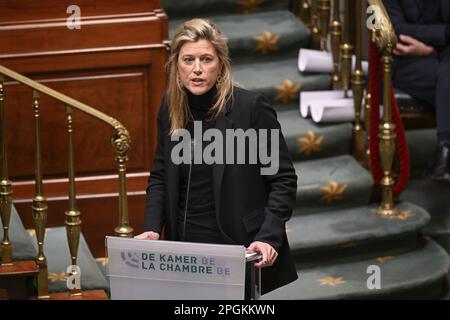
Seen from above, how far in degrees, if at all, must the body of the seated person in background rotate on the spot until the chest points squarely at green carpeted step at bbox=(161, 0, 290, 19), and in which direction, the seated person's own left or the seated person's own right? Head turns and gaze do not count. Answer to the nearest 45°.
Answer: approximately 90° to the seated person's own right

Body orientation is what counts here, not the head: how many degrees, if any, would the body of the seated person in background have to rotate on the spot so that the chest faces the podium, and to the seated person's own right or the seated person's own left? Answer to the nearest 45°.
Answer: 0° — they already face it

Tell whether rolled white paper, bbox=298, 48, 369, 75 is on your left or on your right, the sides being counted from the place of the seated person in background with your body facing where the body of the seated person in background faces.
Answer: on your right

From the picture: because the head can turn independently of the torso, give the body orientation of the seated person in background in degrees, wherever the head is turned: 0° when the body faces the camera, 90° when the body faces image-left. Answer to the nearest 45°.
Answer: approximately 0°

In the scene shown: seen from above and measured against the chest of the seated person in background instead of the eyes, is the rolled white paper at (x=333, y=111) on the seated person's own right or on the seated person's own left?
on the seated person's own right

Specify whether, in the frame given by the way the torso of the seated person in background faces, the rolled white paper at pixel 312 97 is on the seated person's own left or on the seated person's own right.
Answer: on the seated person's own right
